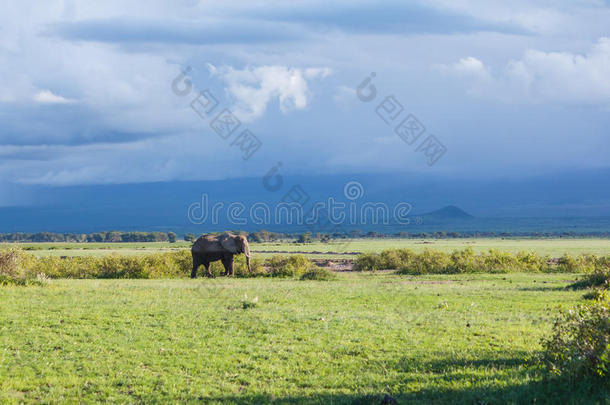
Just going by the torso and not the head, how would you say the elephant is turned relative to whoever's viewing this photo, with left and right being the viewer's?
facing to the right of the viewer

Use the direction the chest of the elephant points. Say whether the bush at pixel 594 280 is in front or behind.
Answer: in front

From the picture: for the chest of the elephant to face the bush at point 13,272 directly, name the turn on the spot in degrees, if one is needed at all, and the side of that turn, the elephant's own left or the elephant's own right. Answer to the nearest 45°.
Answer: approximately 135° to the elephant's own right

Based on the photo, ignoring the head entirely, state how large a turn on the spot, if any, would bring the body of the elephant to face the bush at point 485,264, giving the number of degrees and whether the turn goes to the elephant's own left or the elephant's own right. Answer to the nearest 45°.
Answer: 0° — it already faces it

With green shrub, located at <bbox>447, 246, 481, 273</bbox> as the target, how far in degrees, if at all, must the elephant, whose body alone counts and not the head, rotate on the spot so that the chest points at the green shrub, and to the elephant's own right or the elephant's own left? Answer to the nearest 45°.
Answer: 0° — it already faces it

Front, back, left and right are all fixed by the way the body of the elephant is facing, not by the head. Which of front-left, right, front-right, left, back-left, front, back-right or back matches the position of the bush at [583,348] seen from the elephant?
right

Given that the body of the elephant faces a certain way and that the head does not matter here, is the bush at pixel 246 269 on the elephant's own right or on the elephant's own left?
on the elephant's own left

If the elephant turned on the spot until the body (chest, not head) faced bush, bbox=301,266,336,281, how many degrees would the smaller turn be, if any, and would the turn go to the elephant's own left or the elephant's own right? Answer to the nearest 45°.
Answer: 0° — it already faces it

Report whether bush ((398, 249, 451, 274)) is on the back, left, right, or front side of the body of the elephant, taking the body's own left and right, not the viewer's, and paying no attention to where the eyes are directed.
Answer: front
